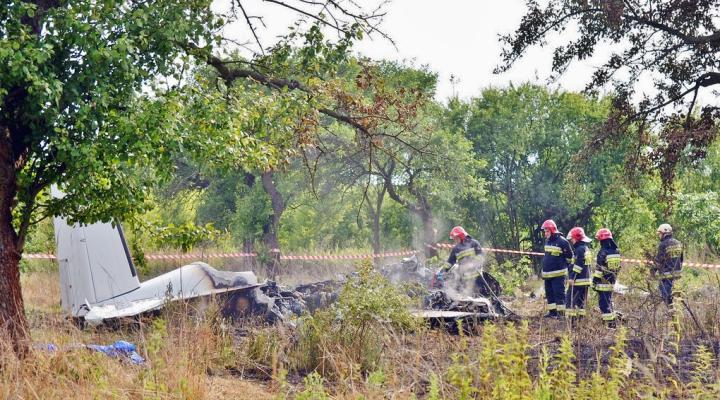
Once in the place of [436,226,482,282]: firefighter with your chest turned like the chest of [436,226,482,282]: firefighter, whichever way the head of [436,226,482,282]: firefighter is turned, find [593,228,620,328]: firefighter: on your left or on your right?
on your left

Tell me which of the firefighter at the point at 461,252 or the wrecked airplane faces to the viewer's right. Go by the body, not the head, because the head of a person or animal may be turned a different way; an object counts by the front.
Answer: the wrecked airplane

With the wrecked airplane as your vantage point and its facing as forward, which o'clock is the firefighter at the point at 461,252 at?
The firefighter is roughly at 12 o'clock from the wrecked airplane.

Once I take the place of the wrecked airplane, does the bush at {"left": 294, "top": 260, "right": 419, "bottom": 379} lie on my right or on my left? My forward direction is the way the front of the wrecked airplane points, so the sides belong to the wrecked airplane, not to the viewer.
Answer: on my right

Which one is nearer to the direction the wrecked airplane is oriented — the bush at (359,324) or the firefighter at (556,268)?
the firefighter

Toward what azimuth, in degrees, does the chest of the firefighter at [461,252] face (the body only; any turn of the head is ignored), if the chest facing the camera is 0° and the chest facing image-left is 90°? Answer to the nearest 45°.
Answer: approximately 45°

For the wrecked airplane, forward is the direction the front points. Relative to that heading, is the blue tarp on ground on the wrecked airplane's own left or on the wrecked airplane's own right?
on the wrecked airplane's own right

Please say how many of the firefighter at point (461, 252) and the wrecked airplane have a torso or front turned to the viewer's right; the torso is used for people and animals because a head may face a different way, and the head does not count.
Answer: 1

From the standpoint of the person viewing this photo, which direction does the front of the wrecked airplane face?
facing to the right of the viewer

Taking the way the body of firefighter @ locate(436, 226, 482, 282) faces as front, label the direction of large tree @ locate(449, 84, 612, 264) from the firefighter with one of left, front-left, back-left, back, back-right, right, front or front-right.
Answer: back-right

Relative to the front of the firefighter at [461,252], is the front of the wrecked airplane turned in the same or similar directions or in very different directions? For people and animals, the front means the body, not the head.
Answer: very different directions

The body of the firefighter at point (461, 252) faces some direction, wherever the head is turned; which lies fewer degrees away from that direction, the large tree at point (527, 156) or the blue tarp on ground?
the blue tarp on ground

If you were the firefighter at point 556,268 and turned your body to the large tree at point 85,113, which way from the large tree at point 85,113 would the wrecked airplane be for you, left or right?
right
